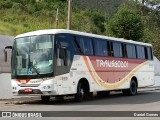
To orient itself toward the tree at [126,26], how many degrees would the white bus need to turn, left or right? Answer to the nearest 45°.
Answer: approximately 135° to its right
